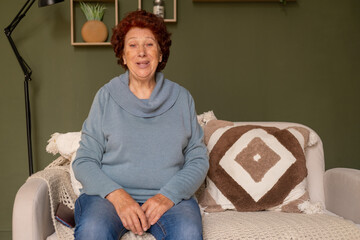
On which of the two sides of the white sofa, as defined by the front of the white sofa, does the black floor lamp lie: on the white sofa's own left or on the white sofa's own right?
on the white sofa's own right
